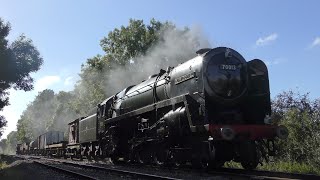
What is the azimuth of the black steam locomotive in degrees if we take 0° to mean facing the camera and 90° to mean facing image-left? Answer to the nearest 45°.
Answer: approximately 315°

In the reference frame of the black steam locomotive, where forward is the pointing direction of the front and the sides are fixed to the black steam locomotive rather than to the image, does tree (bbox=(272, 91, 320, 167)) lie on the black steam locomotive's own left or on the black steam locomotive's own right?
on the black steam locomotive's own left

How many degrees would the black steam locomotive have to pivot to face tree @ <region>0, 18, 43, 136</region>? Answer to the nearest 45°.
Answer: approximately 180°
